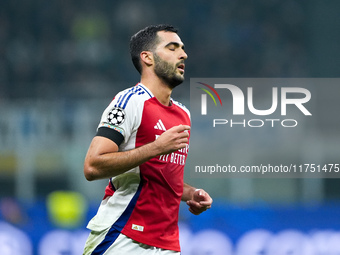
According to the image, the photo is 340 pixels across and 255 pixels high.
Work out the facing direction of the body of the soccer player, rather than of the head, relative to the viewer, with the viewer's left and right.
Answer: facing the viewer and to the right of the viewer

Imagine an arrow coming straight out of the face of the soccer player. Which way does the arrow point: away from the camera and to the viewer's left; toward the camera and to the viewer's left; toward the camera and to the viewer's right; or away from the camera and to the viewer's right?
toward the camera and to the viewer's right
